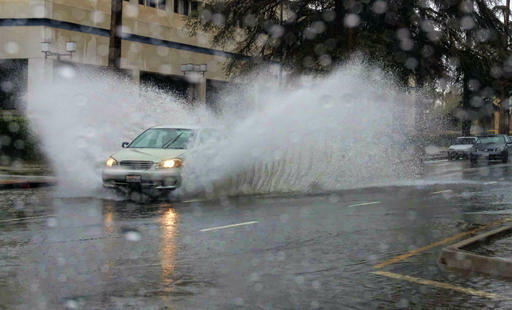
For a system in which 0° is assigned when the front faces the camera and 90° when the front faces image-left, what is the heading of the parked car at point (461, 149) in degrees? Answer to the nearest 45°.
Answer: approximately 45°

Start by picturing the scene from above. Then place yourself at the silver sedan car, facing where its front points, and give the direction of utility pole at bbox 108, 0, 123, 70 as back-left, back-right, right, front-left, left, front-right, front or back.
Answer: back-right

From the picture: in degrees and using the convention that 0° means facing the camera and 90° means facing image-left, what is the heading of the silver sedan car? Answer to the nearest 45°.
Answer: approximately 45°

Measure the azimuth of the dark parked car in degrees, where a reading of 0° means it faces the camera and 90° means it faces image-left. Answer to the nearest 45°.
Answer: approximately 45°

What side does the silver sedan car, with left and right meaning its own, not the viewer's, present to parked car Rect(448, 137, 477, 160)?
back

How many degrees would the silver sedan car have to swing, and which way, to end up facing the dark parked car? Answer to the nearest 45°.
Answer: approximately 180°
